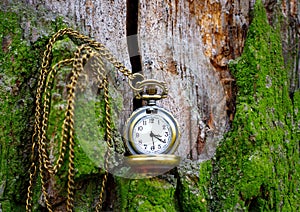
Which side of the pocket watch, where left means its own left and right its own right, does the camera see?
front
